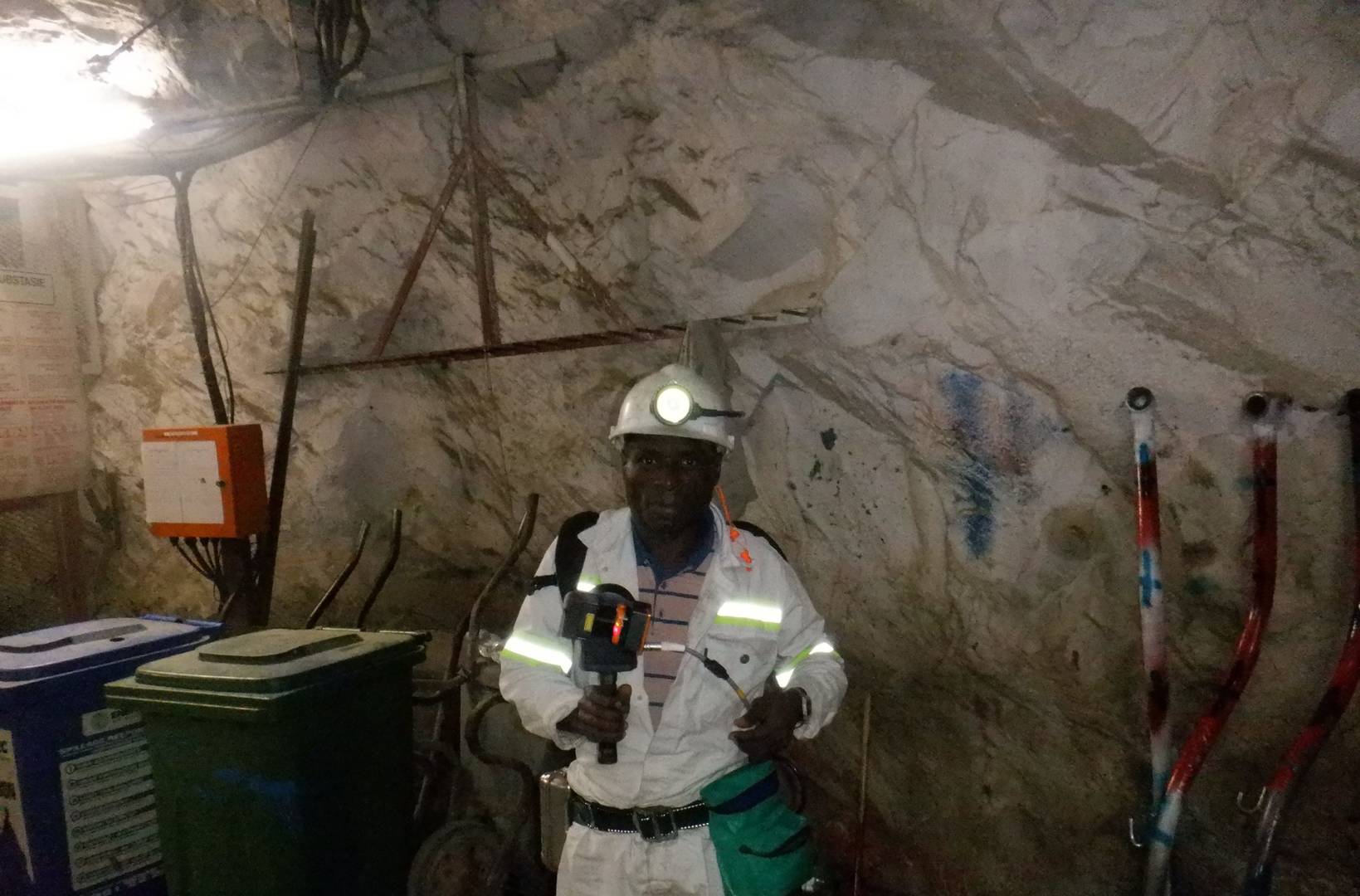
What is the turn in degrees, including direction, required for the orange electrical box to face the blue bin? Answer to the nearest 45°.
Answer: approximately 45° to its left

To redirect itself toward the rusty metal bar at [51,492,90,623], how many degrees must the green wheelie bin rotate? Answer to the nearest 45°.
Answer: approximately 135° to its right

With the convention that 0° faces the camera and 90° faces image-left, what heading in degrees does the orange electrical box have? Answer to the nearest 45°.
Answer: approximately 45°

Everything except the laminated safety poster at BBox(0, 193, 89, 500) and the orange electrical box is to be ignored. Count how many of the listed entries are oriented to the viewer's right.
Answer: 0

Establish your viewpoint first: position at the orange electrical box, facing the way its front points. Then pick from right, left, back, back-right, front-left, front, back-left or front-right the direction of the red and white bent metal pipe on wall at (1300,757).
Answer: left

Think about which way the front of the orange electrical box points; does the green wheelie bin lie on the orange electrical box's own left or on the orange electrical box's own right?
on the orange electrical box's own left

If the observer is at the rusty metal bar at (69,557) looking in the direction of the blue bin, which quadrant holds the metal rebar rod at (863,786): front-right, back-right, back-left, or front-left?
front-left

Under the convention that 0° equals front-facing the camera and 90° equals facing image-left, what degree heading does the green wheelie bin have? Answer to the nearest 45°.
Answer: approximately 45°

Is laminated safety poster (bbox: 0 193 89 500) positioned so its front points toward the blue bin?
yes

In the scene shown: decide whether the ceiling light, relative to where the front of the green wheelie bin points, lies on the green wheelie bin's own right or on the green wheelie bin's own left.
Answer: on the green wheelie bin's own right

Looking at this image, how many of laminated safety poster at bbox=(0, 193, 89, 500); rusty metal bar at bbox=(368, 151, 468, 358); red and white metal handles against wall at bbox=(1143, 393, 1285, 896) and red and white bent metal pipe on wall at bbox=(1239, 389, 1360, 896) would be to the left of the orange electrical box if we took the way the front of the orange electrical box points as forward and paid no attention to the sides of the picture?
3

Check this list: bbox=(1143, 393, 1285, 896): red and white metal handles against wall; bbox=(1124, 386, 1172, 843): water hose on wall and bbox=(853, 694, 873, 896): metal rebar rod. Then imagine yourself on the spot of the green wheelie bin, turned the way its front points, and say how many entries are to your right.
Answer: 0

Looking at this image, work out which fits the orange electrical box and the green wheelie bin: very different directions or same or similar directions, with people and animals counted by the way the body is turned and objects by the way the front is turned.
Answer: same or similar directions
